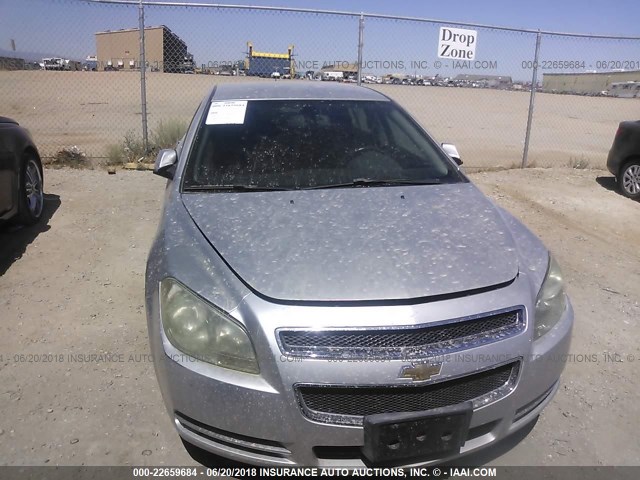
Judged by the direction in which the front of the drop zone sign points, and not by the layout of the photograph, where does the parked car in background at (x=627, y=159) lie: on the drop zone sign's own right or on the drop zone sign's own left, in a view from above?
on the drop zone sign's own left

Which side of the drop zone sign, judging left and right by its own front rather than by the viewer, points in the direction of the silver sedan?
front

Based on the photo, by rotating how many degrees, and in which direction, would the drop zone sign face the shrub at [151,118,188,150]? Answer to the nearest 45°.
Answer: approximately 90° to its right

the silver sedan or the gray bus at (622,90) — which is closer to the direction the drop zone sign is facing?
the silver sedan

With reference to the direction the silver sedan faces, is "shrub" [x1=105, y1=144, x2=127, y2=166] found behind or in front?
behind

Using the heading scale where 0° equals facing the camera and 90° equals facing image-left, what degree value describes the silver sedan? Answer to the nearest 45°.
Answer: approximately 315°

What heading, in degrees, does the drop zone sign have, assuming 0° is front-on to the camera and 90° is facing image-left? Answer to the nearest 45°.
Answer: approximately 0°

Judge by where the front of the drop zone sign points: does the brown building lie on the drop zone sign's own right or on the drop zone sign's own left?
on the drop zone sign's own right

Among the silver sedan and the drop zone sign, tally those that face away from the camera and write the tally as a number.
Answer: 0

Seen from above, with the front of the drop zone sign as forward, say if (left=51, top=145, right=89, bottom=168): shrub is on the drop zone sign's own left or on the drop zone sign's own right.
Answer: on the drop zone sign's own right
